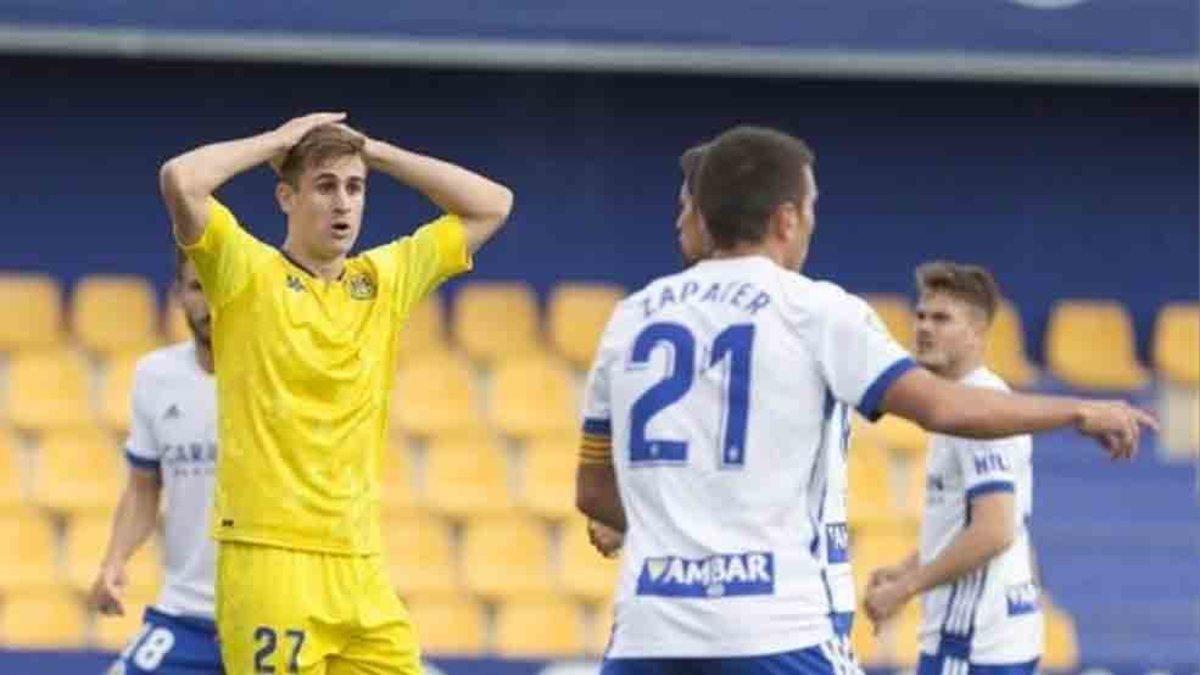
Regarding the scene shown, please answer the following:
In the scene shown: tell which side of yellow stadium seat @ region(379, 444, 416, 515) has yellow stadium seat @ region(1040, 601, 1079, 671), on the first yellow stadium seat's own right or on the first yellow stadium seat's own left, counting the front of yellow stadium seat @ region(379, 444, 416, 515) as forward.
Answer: on the first yellow stadium seat's own left

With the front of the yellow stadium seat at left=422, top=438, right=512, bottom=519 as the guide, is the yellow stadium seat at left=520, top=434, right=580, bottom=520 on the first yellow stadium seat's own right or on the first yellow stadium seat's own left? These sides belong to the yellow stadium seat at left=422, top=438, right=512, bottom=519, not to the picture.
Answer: on the first yellow stadium seat's own left

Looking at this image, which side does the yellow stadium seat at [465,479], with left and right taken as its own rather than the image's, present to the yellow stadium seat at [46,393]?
right

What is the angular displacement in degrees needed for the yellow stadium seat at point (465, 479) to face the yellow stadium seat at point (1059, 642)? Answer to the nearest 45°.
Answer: approximately 90° to its left

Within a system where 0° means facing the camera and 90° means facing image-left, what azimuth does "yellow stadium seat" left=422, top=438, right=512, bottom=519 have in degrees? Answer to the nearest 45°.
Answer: approximately 0°

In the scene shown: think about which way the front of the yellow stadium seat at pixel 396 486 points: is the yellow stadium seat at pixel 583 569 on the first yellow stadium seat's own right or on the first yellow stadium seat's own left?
on the first yellow stadium seat's own left

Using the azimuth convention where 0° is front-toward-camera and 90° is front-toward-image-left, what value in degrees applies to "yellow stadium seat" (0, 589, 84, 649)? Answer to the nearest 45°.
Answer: approximately 0°
